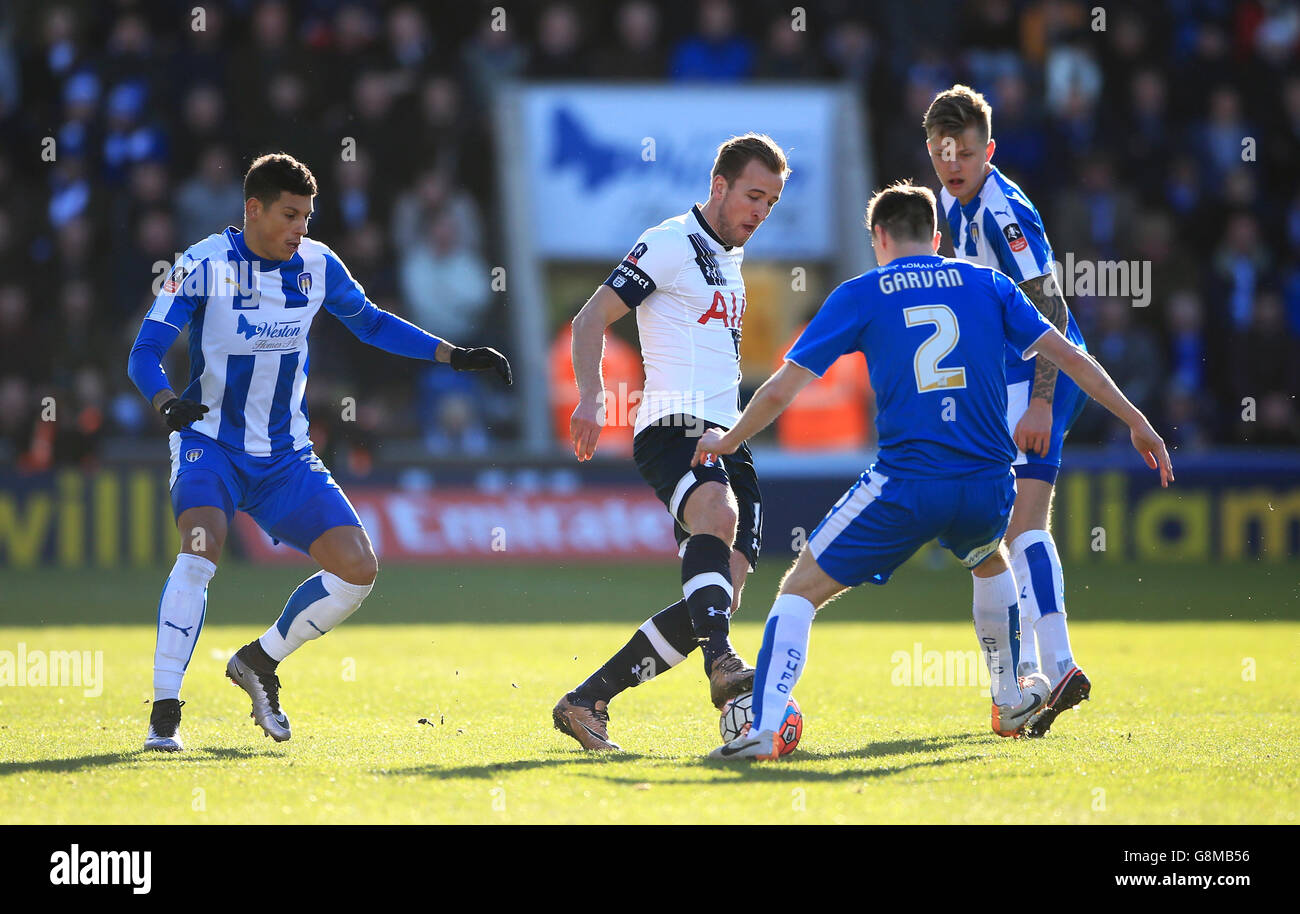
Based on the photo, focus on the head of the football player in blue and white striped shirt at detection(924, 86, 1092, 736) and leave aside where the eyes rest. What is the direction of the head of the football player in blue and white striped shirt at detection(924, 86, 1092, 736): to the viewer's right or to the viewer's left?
to the viewer's left

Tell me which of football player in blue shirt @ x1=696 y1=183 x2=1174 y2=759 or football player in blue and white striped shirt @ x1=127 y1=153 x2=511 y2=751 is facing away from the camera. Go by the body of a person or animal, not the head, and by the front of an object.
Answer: the football player in blue shirt

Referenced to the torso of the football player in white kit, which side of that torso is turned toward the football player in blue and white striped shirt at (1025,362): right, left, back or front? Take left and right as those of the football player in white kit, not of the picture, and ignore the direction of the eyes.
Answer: left

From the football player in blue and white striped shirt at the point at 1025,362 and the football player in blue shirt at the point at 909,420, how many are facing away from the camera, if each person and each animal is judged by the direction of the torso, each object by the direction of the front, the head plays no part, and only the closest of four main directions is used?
1

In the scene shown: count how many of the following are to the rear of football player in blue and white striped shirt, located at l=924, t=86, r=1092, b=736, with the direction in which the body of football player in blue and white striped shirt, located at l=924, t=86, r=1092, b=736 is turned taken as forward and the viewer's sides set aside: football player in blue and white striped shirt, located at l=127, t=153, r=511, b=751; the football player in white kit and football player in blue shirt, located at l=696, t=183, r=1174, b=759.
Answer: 0

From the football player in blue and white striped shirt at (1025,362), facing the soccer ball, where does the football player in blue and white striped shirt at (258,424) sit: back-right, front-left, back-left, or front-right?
front-right

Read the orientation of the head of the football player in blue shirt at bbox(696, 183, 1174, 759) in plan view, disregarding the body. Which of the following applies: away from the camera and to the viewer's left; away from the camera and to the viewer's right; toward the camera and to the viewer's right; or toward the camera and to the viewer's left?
away from the camera and to the viewer's left

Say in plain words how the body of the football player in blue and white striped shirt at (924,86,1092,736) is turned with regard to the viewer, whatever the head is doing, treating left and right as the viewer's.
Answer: facing the viewer and to the left of the viewer

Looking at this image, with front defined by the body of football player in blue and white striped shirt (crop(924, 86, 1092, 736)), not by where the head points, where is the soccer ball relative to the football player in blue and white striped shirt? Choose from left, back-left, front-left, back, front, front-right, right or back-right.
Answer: front

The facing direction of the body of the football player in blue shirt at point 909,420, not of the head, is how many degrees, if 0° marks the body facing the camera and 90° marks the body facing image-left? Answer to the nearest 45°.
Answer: approximately 180°

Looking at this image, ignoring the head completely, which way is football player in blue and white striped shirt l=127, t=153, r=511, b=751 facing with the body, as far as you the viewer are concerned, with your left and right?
facing the viewer and to the right of the viewer

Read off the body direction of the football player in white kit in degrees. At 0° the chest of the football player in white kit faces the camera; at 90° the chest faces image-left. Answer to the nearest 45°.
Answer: approximately 315°

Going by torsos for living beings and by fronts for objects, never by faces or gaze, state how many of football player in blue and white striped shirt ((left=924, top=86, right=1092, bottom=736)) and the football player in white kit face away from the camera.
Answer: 0

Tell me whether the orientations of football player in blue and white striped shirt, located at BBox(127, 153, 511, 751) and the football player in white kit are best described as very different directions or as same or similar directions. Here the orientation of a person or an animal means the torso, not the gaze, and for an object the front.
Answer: same or similar directions

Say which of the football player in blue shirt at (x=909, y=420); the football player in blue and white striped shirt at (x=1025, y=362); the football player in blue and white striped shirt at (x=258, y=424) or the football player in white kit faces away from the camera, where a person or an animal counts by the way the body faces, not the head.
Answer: the football player in blue shirt
